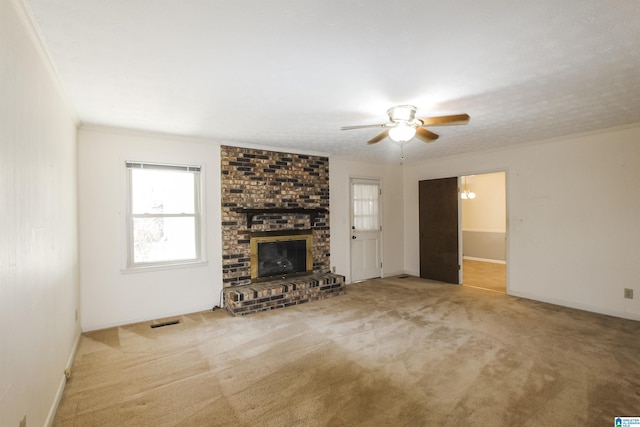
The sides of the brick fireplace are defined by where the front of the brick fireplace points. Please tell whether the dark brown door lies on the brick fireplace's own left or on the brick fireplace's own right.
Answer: on the brick fireplace's own left

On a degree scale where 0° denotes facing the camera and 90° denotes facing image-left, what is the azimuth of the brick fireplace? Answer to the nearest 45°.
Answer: approximately 315°

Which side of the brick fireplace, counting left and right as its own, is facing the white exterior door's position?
left
